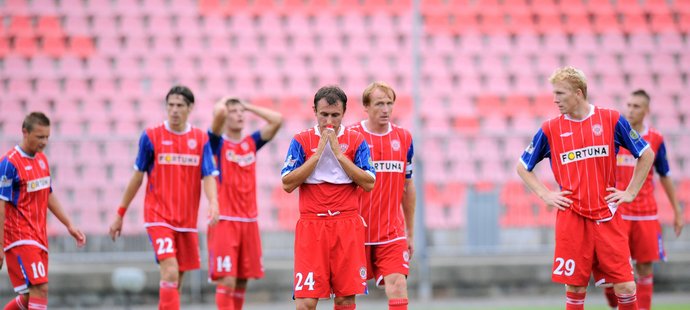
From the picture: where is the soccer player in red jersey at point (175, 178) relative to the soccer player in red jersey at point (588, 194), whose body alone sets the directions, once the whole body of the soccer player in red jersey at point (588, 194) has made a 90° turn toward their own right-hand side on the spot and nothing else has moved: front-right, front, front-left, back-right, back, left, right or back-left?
front

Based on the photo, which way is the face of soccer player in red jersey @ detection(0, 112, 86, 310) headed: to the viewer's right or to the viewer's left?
to the viewer's right

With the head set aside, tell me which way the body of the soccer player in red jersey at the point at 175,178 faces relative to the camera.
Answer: toward the camera

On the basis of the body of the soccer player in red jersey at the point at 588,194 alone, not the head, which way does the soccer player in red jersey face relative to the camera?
toward the camera

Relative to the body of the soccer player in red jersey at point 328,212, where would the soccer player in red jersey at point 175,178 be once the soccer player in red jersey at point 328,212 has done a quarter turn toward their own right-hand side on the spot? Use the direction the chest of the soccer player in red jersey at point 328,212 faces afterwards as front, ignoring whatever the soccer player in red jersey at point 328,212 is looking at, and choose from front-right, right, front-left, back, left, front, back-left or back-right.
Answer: front-right

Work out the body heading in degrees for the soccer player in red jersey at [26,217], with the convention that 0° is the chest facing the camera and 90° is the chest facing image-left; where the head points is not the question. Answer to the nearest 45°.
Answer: approximately 315°

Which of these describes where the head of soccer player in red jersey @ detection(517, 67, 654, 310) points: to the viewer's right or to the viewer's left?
to the viewer's left

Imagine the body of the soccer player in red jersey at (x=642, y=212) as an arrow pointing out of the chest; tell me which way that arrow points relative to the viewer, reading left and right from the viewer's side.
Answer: facing the viewer and to the left of the viewer

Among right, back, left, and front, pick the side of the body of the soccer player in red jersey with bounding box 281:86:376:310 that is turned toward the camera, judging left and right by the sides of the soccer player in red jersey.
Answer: front
